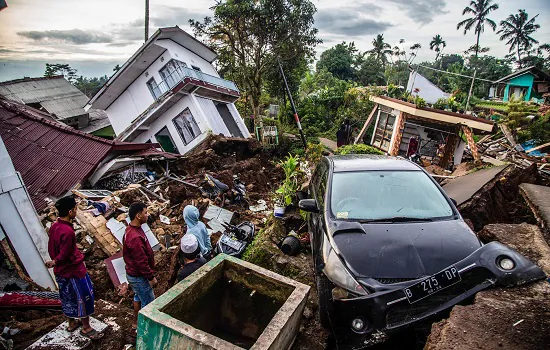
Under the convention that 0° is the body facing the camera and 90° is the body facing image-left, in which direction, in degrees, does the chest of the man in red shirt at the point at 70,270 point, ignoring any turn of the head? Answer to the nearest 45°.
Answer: approximately 270°

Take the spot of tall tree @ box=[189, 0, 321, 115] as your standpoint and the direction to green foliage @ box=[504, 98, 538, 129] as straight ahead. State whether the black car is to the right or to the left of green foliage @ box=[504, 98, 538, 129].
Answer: right

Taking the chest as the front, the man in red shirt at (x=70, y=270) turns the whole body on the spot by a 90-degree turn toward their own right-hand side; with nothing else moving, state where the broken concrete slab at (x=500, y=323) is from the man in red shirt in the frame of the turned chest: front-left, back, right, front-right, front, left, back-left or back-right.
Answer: front-left

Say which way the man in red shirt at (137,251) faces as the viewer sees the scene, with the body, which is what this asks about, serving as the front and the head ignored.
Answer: to the viewer's right

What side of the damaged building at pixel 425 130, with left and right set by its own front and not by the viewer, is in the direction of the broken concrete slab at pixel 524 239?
front

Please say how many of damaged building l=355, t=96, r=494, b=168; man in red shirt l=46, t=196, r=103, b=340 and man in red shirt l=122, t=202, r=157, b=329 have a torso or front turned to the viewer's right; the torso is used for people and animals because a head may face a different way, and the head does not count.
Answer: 2

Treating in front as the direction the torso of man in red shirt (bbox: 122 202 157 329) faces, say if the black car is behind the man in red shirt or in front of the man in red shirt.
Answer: in front

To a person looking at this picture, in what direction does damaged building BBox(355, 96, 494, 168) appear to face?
facing the viewer
